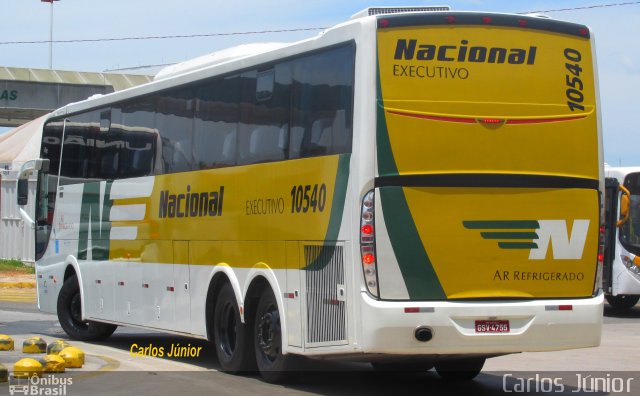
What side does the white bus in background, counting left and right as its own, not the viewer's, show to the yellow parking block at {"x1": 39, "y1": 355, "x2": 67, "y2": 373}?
right

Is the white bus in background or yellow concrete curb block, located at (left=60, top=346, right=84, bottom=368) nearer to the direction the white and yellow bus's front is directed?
the yellow concrete curb block

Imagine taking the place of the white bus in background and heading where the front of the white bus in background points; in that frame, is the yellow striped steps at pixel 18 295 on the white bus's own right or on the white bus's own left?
on the white bus's own right

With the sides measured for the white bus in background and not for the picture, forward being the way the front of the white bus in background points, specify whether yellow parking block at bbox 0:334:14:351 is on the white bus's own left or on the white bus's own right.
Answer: on the white bus's own right

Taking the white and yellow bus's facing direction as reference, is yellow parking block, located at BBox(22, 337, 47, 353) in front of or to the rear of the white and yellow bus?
in front

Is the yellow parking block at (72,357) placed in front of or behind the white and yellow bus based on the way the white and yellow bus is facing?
in front

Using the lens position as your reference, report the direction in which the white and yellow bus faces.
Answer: facing away from the viewer and to the left of the viewer

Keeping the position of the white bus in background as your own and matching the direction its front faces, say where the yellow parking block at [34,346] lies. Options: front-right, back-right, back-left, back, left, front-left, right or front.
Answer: right

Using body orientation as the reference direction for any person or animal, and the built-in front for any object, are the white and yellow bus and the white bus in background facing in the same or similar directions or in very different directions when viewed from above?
very different directions

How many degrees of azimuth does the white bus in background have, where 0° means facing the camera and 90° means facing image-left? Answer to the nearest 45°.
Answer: approximately 315°
